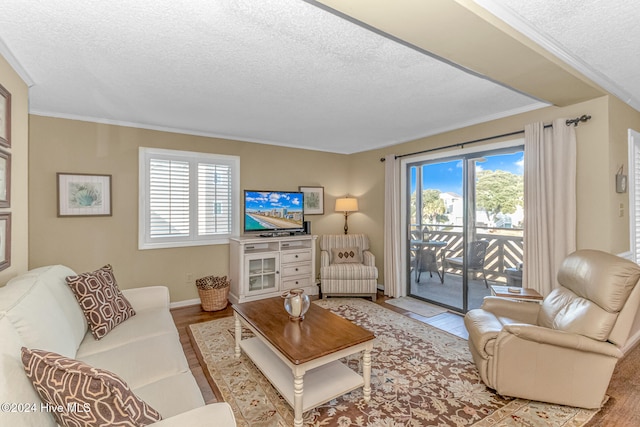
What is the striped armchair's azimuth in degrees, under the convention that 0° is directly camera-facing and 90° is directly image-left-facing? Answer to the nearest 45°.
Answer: approximately 0°

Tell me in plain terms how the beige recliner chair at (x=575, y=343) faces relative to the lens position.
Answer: facing to the left of the viewer

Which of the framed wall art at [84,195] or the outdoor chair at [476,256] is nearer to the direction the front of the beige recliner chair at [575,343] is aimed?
the framed wall art

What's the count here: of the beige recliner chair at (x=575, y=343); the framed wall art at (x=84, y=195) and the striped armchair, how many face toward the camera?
2

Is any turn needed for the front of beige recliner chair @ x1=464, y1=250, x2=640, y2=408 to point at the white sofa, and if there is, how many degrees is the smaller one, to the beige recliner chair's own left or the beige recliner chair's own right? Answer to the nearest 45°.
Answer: approximately 45° to the beige recliner chair's own left

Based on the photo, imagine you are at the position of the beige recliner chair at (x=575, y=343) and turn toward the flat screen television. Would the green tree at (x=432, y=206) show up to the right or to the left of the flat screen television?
right

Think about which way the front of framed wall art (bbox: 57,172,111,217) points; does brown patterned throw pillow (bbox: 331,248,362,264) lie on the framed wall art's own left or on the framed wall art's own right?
on the framed wall art's own left
